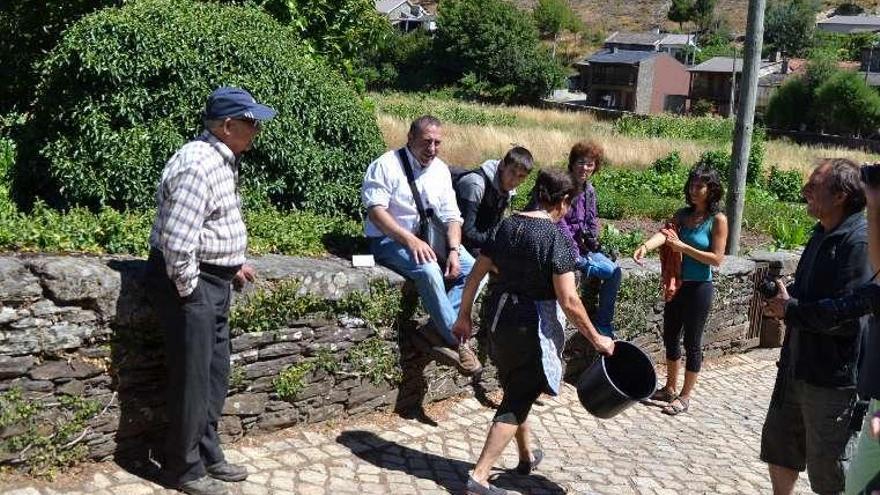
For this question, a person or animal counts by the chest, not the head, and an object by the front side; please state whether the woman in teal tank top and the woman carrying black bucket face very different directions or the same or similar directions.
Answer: very different directions

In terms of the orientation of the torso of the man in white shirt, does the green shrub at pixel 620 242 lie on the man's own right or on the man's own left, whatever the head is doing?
on the man's own left

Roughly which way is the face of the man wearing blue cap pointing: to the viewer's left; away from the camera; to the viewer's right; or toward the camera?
to the viewer's right

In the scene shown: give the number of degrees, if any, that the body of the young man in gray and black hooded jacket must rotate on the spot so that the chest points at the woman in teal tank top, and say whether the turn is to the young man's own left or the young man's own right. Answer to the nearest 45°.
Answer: approximately 90° to the young man's own left

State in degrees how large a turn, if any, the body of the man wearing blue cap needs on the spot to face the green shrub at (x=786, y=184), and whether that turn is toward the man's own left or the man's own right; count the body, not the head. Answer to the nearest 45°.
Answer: approximately 45° to the man's own left

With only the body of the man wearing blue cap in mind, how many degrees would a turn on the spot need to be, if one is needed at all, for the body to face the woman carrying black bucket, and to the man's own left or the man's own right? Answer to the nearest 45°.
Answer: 0° — they already face them

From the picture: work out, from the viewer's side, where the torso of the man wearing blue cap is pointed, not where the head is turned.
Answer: to the viewer's right

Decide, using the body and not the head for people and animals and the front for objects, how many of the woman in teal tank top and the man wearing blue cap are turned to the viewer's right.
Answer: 1

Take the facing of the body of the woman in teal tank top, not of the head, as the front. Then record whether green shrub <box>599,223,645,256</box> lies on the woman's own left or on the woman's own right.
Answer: on the woman's own right

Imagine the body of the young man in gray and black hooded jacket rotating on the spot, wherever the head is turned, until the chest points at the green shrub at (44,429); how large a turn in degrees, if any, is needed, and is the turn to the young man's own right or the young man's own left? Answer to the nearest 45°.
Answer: approximately 90° to the young man's own right

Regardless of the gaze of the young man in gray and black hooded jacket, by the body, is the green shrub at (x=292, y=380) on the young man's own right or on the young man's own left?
on the young man's own right

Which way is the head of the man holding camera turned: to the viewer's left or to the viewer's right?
to the viewer's left
